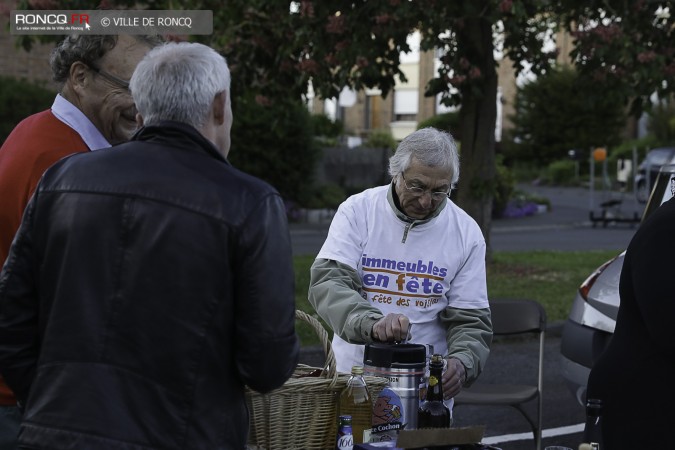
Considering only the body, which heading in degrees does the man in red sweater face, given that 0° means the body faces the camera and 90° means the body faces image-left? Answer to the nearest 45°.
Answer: approximately 270°

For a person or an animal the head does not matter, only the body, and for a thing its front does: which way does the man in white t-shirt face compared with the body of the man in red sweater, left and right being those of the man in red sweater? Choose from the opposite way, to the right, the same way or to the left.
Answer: to the right

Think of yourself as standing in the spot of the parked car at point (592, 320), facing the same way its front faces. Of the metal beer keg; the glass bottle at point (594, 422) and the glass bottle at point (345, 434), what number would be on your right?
0

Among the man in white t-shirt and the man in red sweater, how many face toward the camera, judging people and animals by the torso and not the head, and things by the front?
1

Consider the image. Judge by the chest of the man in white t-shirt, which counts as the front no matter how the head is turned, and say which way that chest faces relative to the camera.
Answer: toward the camera

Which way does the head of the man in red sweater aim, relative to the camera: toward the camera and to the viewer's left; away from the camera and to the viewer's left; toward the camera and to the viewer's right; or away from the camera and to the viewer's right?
toward the camera and to the viewer's right

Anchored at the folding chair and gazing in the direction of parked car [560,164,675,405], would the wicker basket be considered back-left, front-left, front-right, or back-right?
back-right

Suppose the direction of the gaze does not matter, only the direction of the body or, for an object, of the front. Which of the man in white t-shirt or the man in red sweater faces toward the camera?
the man in white t-shirt
